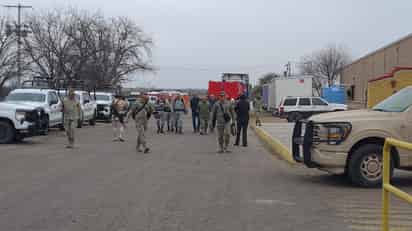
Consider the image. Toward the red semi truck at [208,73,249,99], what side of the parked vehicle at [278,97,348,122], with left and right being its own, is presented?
left

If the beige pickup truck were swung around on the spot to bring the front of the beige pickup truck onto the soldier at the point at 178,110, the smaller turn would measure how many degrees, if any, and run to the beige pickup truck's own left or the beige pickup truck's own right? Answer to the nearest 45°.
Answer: approximately 90° to the beige pickup truck's own right

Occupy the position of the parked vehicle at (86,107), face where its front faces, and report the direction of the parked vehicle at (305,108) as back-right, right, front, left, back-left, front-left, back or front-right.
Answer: front-left

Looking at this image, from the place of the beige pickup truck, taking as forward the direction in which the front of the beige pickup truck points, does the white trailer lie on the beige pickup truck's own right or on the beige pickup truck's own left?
on the beige pickup truck's own right

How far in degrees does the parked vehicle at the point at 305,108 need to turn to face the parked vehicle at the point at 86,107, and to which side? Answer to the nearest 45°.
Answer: approximately 135° to its right
